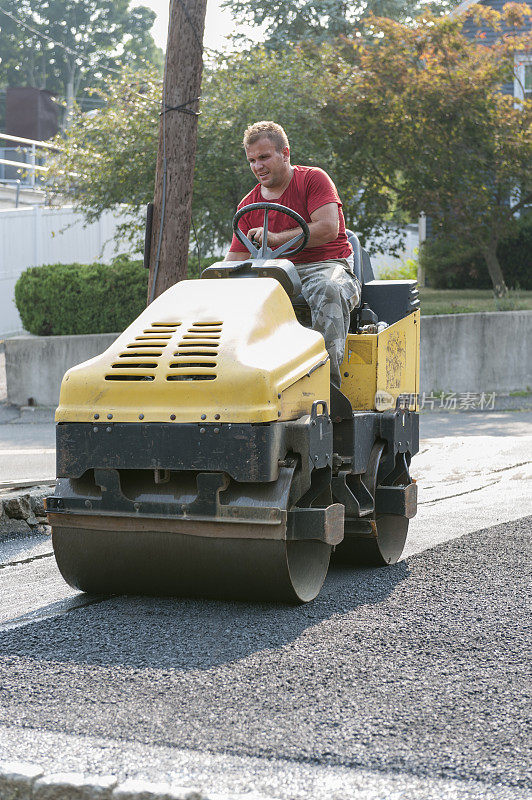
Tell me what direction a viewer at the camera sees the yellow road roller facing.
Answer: facing the viewer and to the left of the viewer

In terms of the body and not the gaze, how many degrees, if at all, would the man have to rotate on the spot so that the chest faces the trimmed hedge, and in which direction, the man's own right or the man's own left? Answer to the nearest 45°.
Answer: approximately 135° to the man's own right

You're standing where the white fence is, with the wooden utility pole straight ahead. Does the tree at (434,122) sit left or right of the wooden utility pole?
left

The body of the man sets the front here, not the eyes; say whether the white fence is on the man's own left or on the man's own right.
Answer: on the man's own right

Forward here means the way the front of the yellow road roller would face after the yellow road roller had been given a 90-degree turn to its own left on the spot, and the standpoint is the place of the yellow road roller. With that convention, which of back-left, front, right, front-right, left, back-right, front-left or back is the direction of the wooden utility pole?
back-left

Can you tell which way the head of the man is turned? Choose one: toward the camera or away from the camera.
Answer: toward the camera

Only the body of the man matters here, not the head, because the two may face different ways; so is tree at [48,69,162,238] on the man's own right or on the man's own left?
on the man's own right

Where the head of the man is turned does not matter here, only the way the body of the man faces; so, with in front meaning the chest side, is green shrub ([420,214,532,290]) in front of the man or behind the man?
behind

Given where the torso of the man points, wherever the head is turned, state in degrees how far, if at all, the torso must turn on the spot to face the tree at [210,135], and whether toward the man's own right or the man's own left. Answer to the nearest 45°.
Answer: approximately 135° to the man's own right

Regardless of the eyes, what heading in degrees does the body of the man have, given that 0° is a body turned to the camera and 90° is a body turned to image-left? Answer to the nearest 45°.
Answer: approximately 45°

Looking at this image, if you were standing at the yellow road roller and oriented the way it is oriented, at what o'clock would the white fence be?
The white fence is roughly at 4 o'clock from the yellow road roller.

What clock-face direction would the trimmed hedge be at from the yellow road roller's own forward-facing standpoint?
The trimmed hedge is roughly at 4 o'clock from the yellow road roller.
